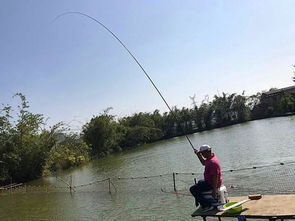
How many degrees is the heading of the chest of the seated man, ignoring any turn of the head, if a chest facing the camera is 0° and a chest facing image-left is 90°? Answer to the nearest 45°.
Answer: approximately 90°
